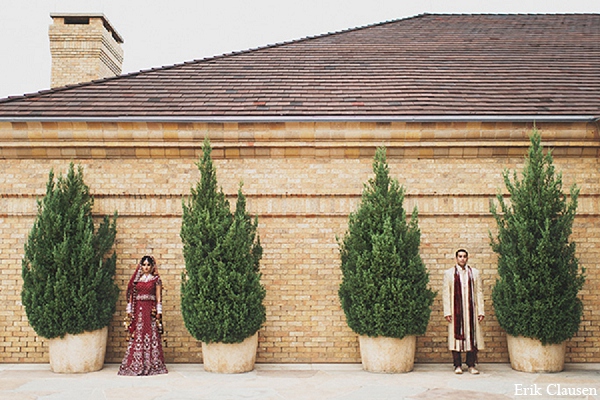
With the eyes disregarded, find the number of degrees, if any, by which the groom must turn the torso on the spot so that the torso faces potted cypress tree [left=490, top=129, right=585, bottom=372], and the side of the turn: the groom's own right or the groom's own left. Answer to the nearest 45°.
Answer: approximately 90° to the groom's own left

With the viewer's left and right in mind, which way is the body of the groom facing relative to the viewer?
facing the viewer

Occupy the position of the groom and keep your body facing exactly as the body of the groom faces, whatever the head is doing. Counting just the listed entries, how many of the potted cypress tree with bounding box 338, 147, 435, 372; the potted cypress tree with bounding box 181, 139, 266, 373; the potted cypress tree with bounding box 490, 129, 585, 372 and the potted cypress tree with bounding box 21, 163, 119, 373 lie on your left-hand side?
1

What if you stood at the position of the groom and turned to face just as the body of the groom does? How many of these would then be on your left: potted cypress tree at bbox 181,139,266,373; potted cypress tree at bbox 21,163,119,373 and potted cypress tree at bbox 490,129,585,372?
1

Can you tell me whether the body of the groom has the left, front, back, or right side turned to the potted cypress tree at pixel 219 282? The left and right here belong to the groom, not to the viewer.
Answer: right

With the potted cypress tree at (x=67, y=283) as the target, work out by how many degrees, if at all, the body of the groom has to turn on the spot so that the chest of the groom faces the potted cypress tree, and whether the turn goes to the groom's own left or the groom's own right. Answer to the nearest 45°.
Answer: approximately 90° to the groom's own right

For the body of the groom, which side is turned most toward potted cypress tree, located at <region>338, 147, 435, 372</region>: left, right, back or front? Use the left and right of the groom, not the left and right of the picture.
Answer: right
